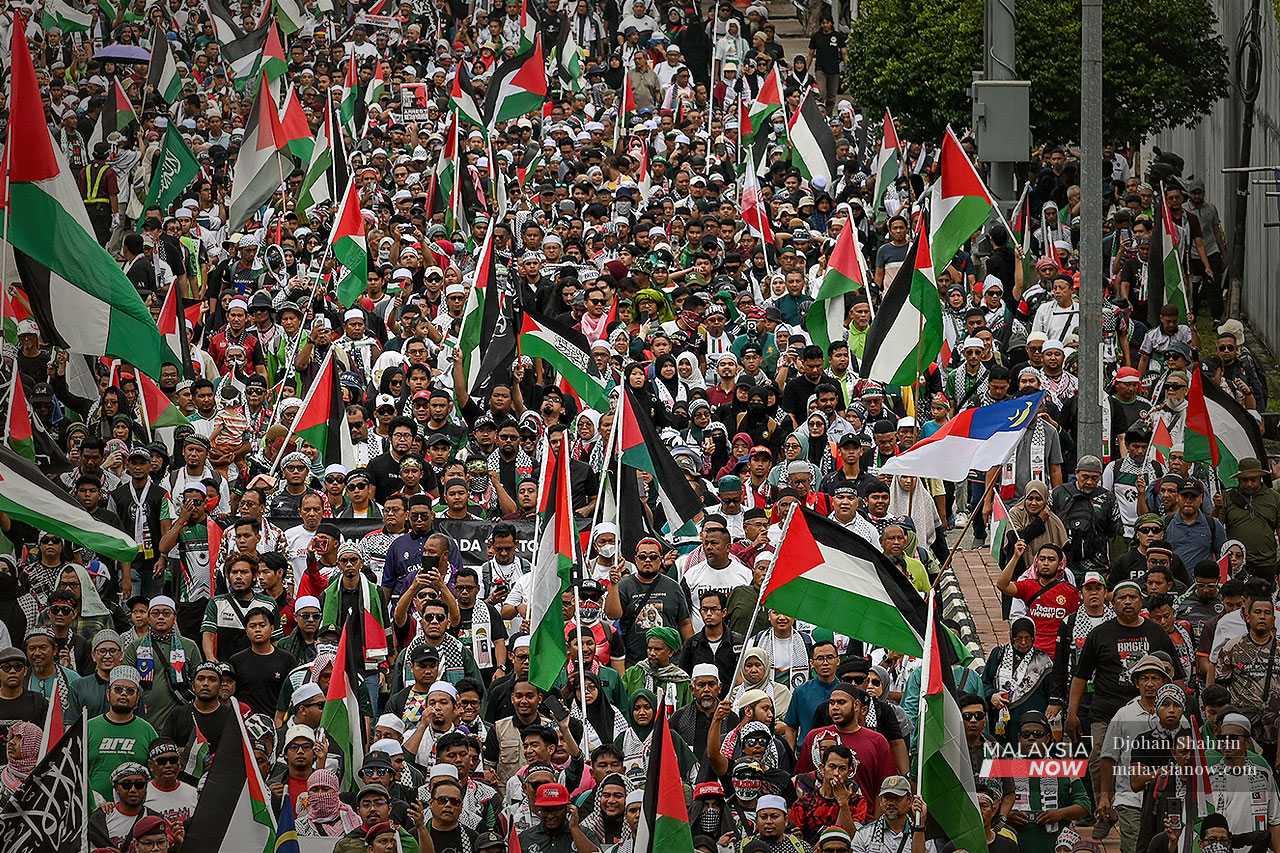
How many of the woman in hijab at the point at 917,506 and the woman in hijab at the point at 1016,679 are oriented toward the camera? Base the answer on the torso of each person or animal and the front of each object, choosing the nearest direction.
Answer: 2

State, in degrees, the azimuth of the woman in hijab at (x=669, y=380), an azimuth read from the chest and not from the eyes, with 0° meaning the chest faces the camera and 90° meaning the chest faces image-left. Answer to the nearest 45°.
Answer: approximately 0°

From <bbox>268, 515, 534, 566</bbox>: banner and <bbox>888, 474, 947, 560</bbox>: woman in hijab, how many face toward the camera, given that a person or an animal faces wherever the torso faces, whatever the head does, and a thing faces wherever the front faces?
2

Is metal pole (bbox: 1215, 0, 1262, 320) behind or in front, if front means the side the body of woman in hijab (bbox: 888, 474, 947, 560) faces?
behind

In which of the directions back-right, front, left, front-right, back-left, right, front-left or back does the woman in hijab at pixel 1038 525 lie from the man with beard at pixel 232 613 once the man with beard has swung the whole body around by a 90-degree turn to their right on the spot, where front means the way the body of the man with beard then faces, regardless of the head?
back

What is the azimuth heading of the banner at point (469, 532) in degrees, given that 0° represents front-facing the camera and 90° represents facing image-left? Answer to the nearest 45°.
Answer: approximately 0°

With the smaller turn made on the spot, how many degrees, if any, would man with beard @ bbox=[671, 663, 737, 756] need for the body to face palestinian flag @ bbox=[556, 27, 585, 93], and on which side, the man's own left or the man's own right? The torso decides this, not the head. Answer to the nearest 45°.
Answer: approximately 180°

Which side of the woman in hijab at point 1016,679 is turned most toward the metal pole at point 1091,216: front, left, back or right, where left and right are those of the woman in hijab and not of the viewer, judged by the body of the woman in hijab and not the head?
back

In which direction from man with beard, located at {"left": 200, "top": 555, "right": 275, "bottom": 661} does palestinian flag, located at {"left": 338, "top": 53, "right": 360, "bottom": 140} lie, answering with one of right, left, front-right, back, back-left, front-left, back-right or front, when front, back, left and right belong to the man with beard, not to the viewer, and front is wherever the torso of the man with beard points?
back

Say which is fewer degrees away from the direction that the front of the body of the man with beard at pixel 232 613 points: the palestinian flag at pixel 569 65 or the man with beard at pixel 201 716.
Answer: the man with beard

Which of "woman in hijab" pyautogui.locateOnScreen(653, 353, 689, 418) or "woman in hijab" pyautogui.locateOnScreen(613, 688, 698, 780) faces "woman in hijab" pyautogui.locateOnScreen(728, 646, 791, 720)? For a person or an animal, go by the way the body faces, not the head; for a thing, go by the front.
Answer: "woman in hijab" pyautogui.locateOnScreen(653, 353, 689, 418)

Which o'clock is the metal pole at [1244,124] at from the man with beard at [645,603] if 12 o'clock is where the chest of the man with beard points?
The metal pole is roughly at 7 o'clock from the man with beard.

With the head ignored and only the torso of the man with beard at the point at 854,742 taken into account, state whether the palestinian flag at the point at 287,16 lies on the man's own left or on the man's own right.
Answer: on the man's own right
